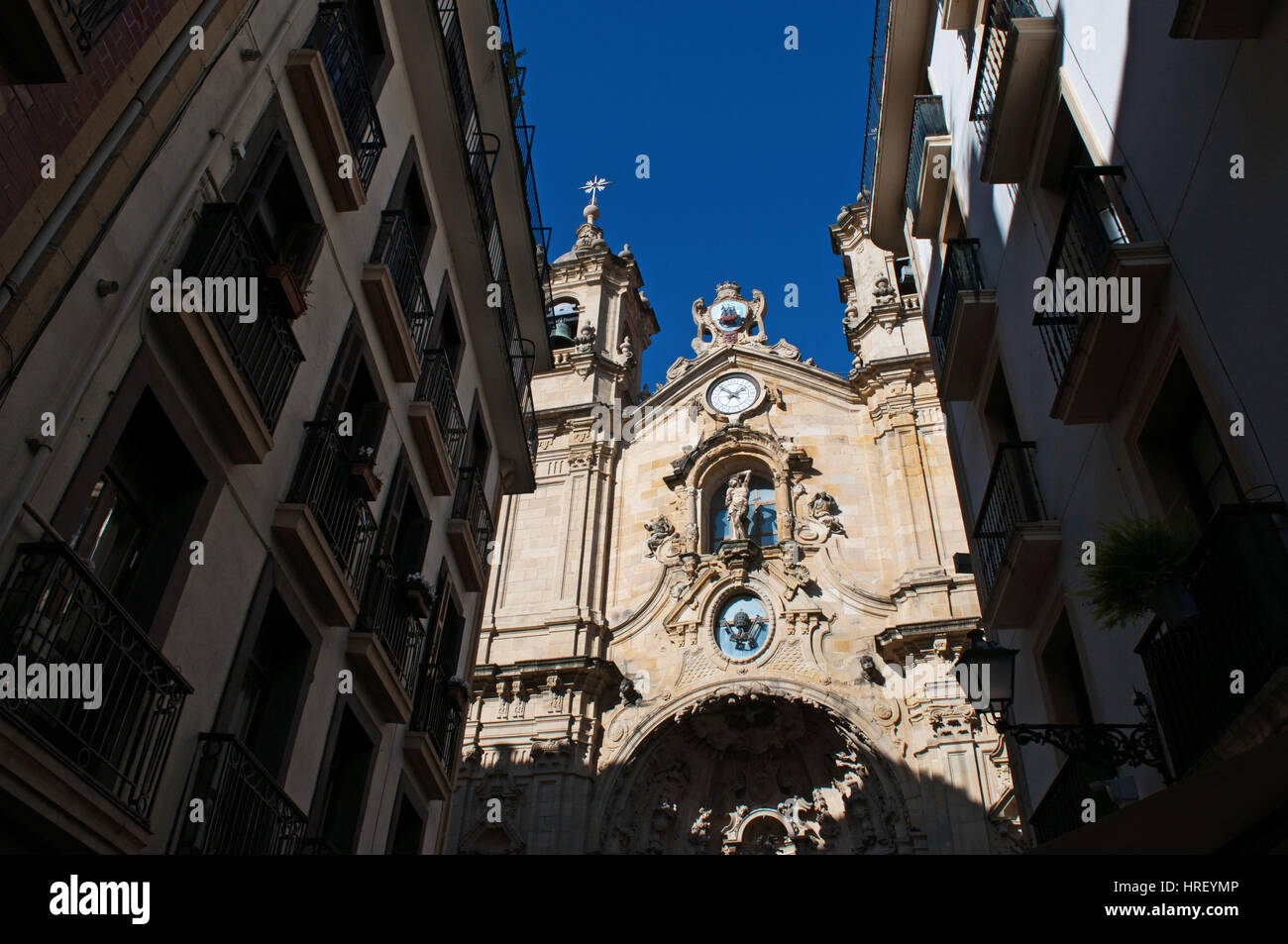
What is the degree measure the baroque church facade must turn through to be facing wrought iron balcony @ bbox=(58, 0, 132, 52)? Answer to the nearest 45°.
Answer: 0° — it already faces it

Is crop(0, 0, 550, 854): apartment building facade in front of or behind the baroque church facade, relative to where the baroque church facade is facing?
in front

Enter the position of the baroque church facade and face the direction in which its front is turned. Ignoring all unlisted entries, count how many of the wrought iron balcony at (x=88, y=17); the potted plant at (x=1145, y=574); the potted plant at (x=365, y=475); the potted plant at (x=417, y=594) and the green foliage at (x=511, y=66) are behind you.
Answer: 0

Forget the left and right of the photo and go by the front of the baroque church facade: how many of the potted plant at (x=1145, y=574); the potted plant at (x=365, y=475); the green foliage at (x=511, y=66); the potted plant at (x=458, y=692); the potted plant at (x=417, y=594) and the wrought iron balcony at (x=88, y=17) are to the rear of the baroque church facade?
0

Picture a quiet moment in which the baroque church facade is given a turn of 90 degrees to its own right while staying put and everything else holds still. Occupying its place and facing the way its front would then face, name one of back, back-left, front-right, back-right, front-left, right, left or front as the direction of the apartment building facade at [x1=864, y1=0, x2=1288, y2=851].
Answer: left

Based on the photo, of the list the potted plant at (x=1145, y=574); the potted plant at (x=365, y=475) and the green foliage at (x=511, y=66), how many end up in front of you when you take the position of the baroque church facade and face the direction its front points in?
3

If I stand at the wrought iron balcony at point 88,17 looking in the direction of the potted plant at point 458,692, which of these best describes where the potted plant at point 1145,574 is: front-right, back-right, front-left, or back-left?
front-right

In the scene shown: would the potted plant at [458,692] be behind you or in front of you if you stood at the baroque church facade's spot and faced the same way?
in front

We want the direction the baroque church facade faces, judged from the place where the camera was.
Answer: facing the viewer

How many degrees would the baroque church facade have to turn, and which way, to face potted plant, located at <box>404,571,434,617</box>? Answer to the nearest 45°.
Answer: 0° — it already faces it

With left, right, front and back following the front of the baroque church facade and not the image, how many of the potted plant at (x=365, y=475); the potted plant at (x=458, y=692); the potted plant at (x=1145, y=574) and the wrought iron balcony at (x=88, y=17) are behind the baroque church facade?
0

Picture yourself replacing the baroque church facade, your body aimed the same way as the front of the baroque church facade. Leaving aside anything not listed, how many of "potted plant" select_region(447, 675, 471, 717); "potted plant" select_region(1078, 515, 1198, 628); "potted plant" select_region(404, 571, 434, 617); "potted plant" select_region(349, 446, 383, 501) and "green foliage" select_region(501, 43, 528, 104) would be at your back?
0

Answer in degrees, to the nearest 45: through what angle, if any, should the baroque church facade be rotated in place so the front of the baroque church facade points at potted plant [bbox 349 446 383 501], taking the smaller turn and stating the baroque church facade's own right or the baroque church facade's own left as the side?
0° — it already faces it

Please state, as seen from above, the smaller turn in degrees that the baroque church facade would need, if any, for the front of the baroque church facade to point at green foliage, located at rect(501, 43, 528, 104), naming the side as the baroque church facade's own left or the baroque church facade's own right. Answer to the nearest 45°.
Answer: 0° — it already faces it
